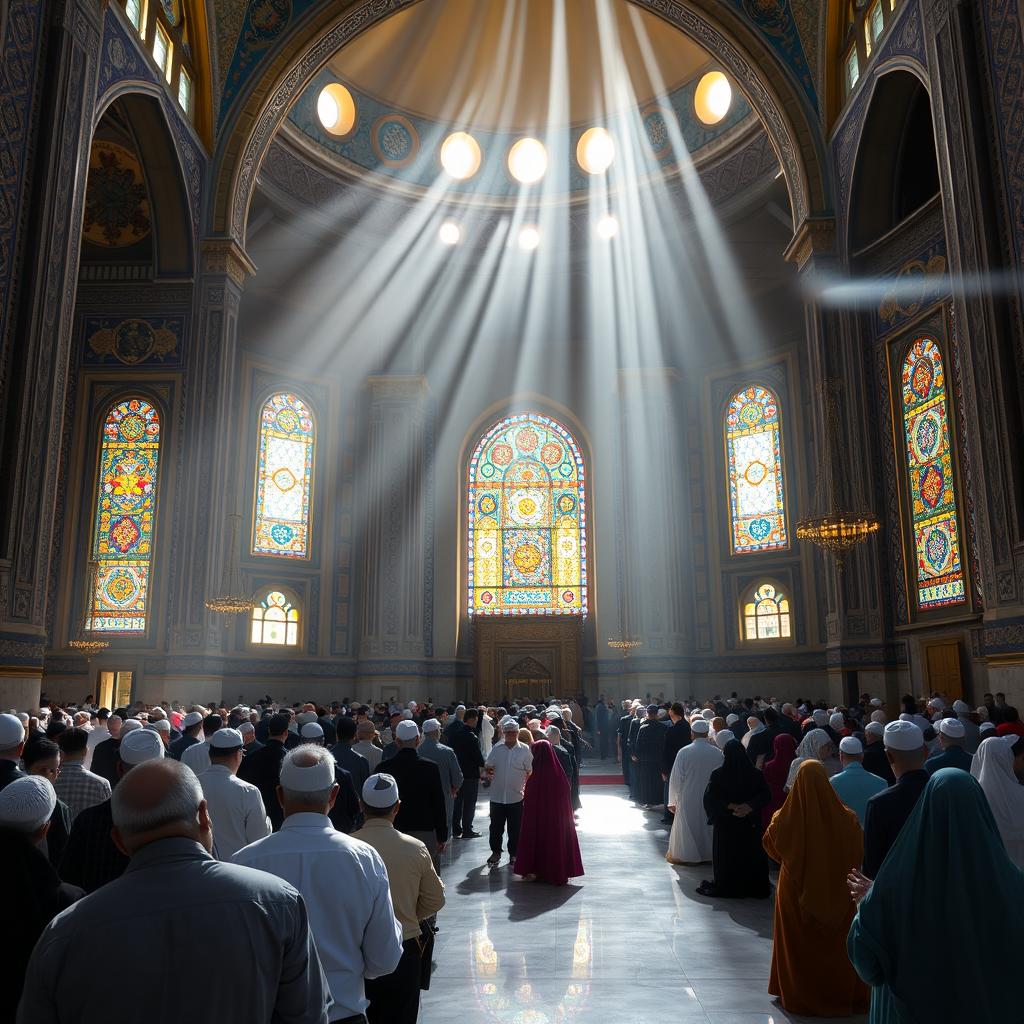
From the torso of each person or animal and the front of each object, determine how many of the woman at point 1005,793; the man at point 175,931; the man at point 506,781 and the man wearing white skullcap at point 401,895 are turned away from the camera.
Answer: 3

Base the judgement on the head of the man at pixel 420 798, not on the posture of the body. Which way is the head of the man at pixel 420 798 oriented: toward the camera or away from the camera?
away from the camera

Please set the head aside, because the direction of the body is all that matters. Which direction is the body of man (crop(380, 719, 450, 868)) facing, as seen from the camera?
away from the camera

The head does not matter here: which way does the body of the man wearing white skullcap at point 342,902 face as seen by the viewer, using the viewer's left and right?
facing away from the viewer

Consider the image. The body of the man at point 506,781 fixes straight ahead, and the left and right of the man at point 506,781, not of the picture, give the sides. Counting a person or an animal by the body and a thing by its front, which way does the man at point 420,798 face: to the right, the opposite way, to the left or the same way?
the opposite way

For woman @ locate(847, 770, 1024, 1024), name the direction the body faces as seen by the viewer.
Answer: away from the camera

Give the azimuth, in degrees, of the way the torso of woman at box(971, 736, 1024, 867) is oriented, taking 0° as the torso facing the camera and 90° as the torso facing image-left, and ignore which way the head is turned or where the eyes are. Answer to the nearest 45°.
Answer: approximately 180°

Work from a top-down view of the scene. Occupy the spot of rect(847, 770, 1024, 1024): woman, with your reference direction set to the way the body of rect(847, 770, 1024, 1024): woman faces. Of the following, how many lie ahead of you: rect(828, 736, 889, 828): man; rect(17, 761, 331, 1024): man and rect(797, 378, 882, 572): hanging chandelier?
2

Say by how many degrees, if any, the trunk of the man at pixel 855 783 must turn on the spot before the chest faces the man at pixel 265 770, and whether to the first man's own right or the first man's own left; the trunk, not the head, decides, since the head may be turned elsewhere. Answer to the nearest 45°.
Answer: approximately 90° to the first man's own left

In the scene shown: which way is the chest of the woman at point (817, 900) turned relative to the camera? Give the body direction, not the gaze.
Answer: away from the camera

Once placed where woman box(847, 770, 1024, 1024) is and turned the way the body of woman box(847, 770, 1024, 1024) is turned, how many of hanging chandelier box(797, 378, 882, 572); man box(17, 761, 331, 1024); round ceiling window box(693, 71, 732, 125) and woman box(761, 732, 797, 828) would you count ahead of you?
3
